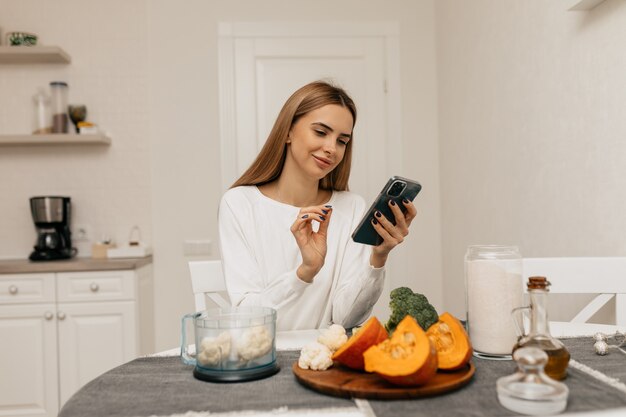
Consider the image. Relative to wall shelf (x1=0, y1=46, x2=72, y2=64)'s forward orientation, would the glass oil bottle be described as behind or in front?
in front

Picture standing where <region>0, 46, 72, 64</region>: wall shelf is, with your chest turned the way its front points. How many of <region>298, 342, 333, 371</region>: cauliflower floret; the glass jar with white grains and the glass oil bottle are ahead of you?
3

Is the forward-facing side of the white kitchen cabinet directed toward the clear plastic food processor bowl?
yes

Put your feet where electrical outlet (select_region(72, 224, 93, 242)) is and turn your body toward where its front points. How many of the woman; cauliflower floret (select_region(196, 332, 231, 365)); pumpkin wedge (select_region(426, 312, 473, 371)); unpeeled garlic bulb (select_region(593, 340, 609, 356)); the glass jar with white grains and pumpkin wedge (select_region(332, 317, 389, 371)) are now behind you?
0

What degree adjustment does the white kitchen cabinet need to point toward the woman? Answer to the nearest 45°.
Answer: approximately 45° to its left

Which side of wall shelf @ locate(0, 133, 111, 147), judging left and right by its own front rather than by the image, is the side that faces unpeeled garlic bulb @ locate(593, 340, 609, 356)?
front

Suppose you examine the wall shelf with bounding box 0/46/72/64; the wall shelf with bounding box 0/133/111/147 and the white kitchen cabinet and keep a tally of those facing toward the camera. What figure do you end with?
3

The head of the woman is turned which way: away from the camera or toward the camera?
toward the camera

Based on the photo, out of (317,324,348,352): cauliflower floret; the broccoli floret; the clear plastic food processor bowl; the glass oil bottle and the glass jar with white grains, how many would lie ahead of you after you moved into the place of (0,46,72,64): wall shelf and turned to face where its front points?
5

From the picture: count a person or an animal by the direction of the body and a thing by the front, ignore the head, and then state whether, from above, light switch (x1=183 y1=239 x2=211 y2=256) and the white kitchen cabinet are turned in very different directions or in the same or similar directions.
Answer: same or similar directions

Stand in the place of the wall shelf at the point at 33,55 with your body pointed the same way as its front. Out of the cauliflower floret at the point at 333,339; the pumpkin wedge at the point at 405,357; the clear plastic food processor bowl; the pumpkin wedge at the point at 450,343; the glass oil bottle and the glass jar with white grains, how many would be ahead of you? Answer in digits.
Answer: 6

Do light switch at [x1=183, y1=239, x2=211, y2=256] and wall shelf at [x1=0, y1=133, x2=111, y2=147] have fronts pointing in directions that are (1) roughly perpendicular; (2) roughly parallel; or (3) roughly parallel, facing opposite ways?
roughly parallel

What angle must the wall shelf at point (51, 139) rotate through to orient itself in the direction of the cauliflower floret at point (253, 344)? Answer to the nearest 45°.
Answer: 0° — it already faces it

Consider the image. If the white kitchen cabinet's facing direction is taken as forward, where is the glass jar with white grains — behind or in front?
in front

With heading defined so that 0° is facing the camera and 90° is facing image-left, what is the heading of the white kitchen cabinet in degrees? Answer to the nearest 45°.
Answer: approximately 0°

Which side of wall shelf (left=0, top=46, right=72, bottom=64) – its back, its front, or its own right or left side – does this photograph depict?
front

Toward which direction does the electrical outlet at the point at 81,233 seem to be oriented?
toward the camera
